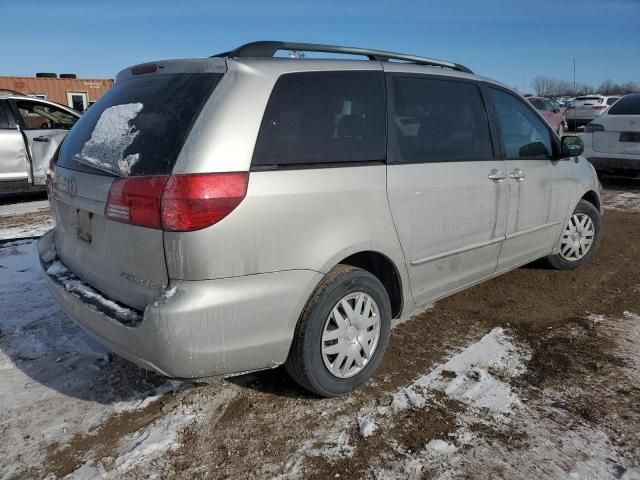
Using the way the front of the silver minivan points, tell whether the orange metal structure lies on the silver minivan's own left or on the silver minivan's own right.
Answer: on the silver minivan's own left

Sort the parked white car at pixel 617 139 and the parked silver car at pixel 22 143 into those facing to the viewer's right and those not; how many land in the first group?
1

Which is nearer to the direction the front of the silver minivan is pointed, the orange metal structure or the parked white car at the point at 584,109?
the parked white car

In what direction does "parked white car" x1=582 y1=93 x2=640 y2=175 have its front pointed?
away from the camera

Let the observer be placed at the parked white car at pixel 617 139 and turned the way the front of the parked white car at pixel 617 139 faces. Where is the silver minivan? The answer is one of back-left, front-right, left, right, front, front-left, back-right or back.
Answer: back

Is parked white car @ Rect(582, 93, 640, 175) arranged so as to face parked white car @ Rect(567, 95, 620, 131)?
yes

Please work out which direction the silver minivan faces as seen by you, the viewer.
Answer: facing away from the viewer and to the right of the viewer

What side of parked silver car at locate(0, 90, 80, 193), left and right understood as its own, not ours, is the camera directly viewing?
right
